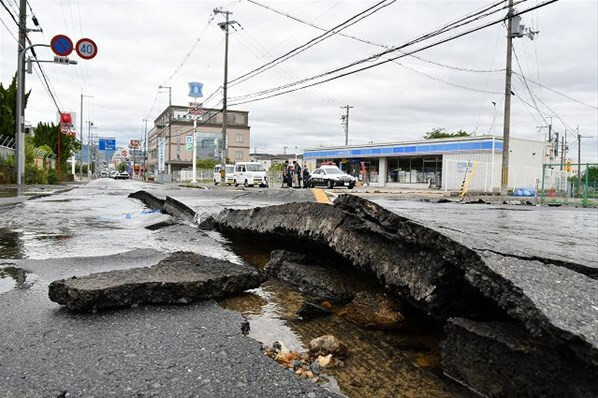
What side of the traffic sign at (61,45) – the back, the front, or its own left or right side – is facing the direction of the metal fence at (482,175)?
left

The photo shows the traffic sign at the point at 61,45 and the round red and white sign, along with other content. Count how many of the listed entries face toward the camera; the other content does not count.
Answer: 2

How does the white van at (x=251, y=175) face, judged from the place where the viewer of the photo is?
facing the viewer and to the right of the viewer

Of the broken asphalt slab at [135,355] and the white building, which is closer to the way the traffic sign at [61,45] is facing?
the broken asphalt slab

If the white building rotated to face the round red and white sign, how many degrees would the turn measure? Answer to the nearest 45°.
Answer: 0° — it already faces it

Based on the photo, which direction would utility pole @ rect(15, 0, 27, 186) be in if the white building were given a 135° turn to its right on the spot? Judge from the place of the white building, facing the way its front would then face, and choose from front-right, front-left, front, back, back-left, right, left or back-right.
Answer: back-left

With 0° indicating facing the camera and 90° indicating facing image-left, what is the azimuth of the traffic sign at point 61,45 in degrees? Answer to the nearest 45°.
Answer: approximately 0°

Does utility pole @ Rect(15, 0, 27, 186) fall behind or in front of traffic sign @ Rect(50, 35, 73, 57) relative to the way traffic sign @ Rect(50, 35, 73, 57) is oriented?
behind

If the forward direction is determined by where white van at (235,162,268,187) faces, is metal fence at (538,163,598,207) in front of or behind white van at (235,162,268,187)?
in front

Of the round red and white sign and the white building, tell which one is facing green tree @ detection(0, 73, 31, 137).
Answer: the white building

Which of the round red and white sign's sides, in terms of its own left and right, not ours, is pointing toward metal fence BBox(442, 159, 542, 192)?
left

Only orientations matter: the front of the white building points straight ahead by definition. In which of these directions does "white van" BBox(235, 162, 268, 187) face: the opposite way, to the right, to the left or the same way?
to the left

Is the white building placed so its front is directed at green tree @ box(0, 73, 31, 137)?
yes
